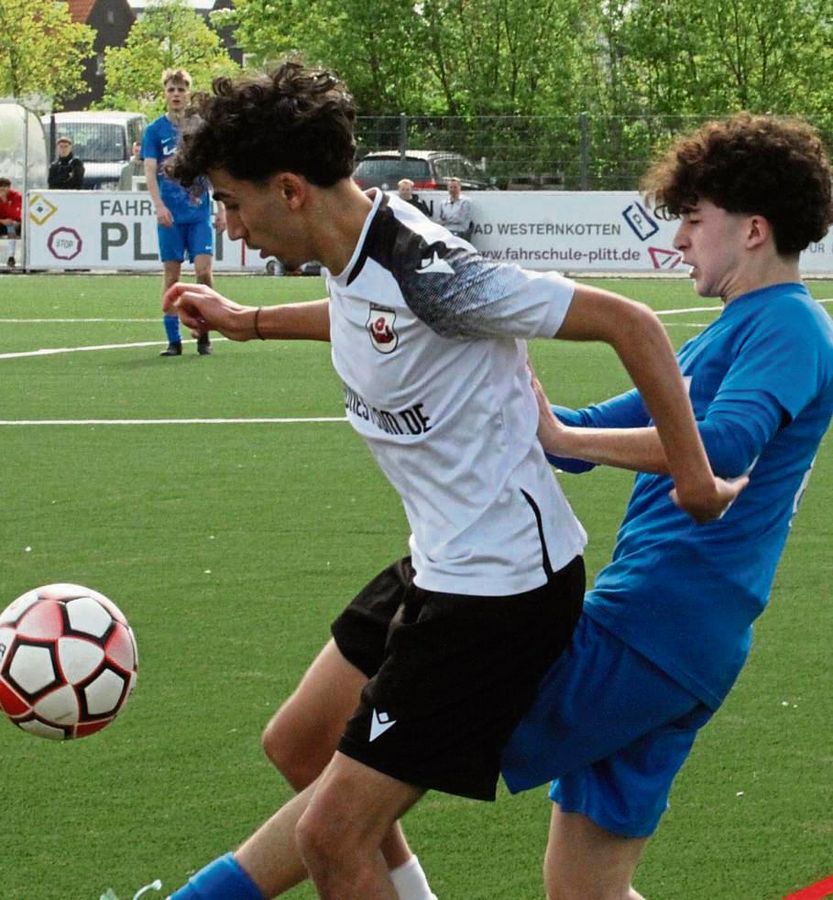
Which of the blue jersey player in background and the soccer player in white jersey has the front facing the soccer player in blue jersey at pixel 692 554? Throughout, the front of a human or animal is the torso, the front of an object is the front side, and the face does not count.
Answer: the blue jersey player in background

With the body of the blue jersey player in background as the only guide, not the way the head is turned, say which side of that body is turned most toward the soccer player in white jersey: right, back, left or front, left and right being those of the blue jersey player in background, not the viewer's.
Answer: front

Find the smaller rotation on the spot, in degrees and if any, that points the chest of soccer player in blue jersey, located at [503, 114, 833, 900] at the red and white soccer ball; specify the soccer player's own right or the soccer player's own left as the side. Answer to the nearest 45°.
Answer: approximately 45° to the soccer player's own right

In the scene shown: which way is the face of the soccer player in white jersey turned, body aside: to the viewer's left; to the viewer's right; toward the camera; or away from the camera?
to the viewer's left

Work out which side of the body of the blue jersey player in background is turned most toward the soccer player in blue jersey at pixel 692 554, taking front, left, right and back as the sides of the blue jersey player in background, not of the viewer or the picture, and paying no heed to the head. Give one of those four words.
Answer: front

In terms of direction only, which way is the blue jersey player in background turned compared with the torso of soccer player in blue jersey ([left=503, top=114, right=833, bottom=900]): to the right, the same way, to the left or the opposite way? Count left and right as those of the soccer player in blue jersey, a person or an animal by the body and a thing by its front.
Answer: to the left

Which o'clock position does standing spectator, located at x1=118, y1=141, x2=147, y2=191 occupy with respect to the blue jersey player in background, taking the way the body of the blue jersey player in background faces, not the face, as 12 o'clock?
The standing spectator is roughly at 6 o'clock from the blue jersey player in background.

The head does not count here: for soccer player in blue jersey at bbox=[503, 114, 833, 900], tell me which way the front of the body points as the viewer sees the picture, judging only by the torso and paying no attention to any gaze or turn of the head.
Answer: to the viewer's left

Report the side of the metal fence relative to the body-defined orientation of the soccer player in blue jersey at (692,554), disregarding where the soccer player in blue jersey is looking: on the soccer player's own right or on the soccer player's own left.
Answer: on the soccer player's own right

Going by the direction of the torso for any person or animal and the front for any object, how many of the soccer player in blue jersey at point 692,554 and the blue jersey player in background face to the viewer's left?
1

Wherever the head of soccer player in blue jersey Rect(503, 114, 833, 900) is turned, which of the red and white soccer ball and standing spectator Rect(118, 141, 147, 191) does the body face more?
the red and white soccer ball

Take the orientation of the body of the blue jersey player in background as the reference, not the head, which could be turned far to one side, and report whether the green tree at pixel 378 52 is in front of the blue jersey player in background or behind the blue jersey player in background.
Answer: behind

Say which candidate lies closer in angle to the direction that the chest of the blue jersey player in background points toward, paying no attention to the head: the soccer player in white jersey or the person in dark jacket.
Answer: the soccer player in white jersey

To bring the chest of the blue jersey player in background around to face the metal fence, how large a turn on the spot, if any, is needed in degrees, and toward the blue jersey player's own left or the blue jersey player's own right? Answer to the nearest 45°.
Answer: approximately 180°

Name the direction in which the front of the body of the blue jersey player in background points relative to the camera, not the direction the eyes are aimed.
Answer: toward the camera

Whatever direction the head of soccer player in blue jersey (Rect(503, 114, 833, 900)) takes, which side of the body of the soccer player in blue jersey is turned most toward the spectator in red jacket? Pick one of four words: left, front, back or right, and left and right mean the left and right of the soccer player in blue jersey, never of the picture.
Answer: right

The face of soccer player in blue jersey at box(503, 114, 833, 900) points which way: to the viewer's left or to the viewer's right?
to the viewer's left
